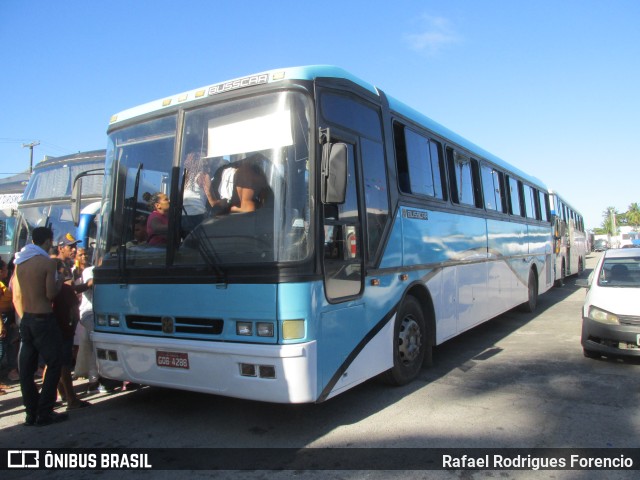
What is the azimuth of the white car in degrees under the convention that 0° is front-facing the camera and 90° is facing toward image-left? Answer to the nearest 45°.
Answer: approximately 0°

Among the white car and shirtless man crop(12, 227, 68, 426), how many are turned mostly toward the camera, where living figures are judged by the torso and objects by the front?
1

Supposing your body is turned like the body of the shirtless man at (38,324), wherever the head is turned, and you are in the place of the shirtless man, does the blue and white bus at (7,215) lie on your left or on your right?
on your left

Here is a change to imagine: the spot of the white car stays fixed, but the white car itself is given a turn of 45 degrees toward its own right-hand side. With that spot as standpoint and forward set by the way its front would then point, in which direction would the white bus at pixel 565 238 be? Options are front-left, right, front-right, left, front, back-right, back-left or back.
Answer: back-right

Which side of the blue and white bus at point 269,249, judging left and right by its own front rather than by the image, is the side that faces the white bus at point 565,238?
back

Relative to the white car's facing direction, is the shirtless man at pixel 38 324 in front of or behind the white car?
in front

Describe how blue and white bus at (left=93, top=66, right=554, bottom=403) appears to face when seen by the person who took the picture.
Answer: facing the viewer and to the left of the viewer

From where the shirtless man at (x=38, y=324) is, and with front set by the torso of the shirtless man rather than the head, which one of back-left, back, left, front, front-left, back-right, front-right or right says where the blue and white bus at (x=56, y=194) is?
front-left

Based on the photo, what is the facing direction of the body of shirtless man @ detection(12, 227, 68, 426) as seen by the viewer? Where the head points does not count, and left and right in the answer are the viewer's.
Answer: facing away from the viewer and to the right of the viewer
